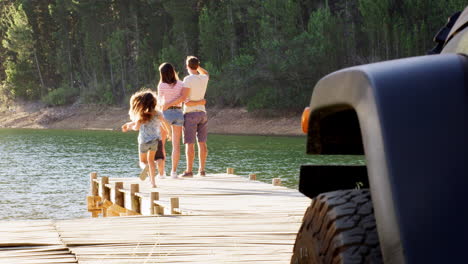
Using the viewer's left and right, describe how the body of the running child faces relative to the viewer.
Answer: facing away from the viewer

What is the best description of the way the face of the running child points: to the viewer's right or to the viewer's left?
to the viewer's left

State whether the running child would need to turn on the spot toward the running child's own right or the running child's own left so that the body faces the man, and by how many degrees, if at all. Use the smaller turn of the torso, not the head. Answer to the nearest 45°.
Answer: approximately 45° to the running child's own right

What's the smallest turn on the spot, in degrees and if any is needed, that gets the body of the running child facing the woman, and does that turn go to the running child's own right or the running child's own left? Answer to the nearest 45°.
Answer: approximately 45° to the running child's own right

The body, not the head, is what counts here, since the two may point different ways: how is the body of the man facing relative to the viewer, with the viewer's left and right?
facing away from the viewer

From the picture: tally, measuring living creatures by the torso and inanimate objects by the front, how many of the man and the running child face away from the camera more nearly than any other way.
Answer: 2
